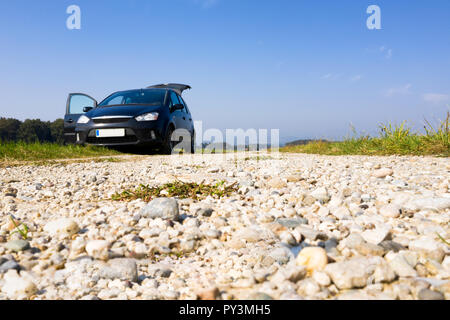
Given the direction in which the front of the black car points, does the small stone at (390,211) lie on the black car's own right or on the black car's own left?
on the black car's own left

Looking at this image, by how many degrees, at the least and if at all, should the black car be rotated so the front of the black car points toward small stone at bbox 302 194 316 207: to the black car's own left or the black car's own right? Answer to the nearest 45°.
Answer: approximately 45° to the black car's own left

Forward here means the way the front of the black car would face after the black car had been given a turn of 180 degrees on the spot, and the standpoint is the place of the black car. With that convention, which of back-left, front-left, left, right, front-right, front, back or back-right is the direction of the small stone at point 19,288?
back-right

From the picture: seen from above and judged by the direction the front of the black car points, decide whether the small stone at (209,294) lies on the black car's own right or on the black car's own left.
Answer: on the black car's own left

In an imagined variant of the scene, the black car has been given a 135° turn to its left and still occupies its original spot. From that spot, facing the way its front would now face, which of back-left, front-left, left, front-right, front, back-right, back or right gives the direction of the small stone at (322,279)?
right

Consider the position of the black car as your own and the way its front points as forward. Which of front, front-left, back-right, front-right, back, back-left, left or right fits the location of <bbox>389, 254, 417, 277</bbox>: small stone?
front-left

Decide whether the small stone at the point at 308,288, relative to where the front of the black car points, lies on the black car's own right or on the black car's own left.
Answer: on the black car's own left

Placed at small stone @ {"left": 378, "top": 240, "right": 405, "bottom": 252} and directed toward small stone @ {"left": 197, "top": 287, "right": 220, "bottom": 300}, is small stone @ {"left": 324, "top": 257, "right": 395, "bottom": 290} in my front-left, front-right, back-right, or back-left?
front-left

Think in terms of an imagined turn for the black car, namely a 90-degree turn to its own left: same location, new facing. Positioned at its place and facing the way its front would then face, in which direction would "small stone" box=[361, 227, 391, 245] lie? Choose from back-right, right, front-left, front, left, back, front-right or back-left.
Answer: front-right

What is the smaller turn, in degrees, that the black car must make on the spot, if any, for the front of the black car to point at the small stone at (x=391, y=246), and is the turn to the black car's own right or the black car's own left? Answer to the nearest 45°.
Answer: approximately 45° to the black car's own left

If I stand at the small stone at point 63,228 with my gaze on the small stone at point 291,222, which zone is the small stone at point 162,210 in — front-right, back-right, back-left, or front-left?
front-left

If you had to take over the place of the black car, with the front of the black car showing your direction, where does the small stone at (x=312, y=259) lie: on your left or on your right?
on your left

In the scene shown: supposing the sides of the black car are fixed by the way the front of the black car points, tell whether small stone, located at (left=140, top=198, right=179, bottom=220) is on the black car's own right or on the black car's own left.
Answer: on the black car's own left

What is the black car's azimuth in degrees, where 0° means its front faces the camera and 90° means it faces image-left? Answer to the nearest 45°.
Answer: approximately 45°
